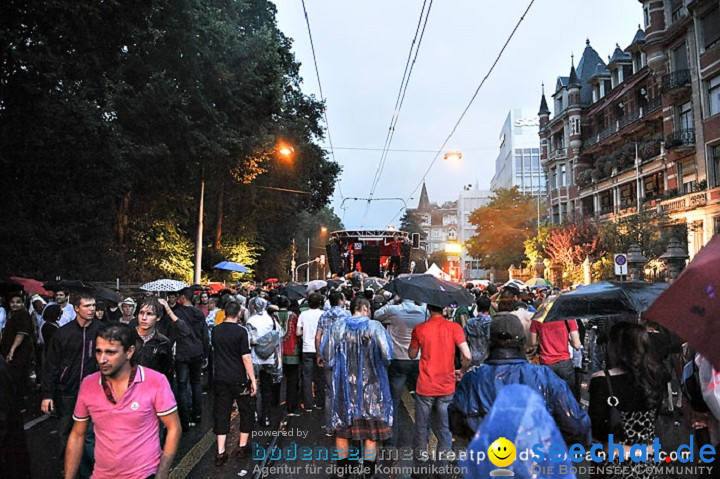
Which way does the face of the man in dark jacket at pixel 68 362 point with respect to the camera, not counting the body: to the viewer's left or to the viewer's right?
to the viewer's right

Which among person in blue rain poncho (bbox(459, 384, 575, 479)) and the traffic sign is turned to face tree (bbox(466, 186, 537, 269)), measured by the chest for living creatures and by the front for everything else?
the person in blue rain poncho

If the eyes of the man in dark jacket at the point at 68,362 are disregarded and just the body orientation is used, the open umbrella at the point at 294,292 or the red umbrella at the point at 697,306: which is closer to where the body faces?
the red umbrella

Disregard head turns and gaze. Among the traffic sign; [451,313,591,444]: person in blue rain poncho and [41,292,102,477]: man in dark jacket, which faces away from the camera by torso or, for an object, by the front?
the person in blue rain poncho

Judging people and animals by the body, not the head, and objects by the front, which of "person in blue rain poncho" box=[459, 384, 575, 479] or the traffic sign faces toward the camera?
the traffic sign

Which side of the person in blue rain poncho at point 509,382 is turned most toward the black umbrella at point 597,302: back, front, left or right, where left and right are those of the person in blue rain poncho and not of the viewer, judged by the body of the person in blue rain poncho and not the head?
front

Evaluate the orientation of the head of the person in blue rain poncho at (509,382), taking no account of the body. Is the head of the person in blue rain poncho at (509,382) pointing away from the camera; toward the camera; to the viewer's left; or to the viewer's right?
away from the camera

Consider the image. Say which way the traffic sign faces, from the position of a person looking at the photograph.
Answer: facing the viewer

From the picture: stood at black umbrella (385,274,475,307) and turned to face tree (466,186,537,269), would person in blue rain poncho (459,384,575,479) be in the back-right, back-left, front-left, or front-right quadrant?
back-right

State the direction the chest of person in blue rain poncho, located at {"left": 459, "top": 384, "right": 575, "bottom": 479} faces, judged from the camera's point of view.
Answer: away from the camera

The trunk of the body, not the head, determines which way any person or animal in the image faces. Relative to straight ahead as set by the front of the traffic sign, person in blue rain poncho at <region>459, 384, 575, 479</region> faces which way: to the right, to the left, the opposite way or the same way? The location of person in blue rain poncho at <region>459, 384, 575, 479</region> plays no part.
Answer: the opposite way

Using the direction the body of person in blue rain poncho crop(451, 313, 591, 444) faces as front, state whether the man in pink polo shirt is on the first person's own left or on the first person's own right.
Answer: on the first person's own left

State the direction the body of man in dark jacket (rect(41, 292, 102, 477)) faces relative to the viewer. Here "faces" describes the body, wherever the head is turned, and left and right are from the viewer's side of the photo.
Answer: facing the viewer and to the right of the viewer

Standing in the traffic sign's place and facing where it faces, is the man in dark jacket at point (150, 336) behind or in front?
in front

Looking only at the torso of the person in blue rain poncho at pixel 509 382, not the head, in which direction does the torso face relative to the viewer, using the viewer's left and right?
facing away from the viewer

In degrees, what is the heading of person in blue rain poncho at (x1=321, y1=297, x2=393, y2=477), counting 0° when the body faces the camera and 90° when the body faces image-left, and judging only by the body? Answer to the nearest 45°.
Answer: approximately 180°

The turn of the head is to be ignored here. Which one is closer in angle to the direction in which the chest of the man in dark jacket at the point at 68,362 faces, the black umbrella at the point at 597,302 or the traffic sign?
the black umbrella

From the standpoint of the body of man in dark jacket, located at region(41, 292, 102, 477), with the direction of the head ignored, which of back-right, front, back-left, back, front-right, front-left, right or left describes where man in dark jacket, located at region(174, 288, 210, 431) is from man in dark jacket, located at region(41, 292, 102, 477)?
left

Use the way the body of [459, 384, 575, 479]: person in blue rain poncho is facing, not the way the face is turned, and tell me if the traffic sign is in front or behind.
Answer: in front
